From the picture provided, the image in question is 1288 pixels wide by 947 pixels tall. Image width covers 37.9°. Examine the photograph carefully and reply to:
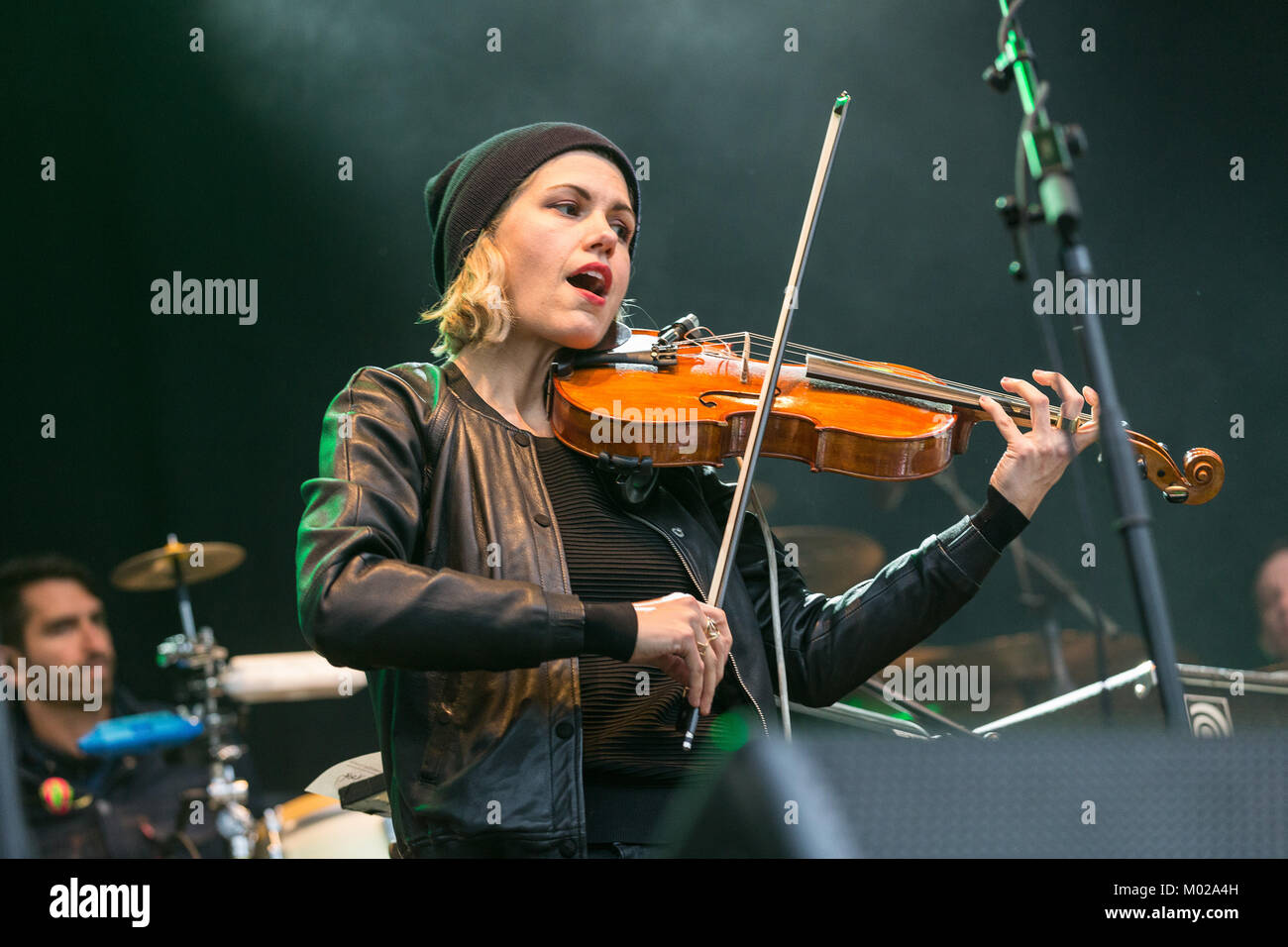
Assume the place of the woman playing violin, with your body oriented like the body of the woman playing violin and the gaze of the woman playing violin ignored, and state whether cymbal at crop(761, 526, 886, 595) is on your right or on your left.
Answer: on your left

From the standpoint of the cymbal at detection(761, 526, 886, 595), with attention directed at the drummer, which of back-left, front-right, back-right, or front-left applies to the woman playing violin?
front-left

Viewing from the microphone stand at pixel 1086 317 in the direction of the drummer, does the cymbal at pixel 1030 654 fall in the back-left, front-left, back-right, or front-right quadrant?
front-right

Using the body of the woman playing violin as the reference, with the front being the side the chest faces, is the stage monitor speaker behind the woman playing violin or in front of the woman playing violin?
in front

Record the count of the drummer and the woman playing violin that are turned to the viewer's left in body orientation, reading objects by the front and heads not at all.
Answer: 0

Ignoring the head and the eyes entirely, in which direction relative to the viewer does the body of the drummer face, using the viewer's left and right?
facing the viewer and to the right of the viewer

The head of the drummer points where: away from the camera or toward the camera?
toward the camera

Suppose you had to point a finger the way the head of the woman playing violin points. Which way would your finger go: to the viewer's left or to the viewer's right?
to the viewer's right
